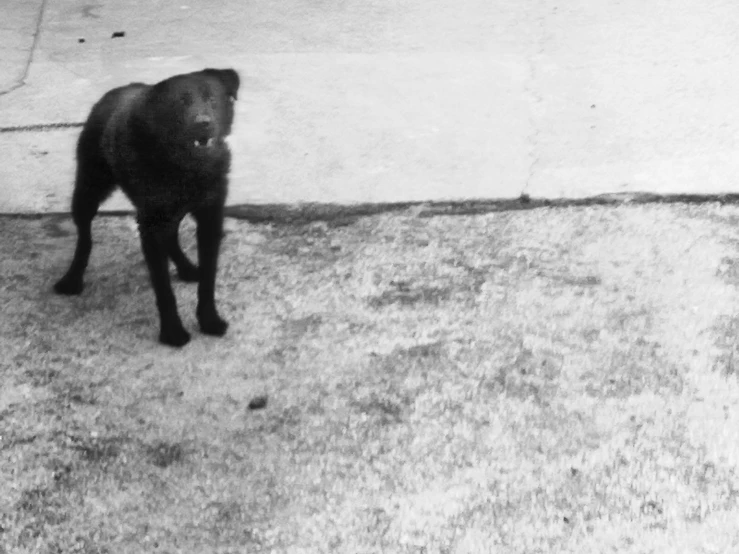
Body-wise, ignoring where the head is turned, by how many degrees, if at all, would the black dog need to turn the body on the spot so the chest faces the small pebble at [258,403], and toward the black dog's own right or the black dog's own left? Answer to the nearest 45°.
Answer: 0° — it already faces it

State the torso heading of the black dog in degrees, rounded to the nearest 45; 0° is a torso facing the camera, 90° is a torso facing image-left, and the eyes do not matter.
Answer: approximately 315°

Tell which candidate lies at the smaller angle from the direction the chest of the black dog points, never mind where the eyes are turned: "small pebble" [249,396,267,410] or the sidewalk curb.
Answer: the small pebble
